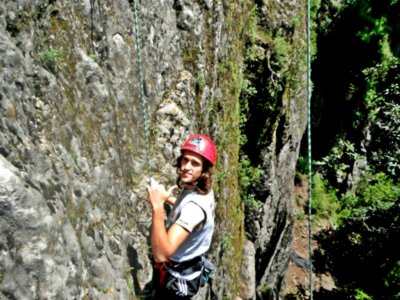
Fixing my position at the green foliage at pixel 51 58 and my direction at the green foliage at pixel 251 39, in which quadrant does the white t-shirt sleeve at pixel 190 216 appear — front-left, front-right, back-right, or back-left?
front-right

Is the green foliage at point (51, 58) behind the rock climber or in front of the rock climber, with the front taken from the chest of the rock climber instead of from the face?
in front

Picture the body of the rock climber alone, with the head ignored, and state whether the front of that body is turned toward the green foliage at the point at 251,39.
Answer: no

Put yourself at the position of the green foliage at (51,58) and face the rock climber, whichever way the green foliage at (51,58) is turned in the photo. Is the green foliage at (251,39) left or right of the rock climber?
left
